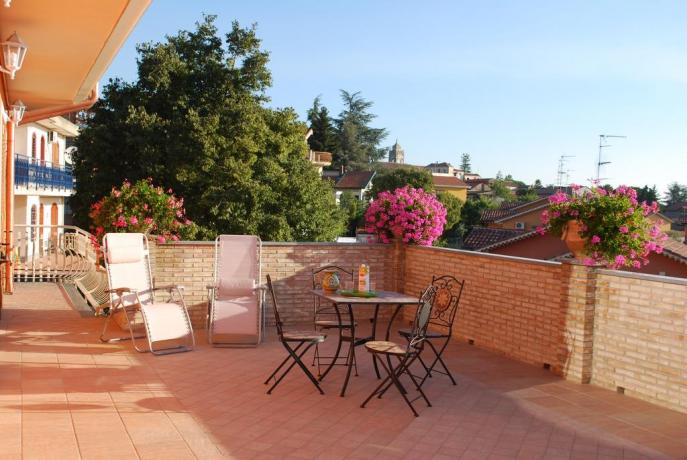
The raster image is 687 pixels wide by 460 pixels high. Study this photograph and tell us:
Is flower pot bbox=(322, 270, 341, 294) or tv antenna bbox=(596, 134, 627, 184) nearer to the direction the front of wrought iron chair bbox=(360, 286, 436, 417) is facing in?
the flower pot

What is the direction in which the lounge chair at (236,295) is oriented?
toward the camera

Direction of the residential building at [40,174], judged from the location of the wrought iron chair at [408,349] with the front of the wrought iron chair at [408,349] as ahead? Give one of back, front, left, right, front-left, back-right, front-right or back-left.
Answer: front

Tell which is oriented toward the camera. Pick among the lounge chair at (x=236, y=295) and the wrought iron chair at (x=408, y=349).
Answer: the lounge chair

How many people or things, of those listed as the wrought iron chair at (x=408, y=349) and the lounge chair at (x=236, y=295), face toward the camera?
1

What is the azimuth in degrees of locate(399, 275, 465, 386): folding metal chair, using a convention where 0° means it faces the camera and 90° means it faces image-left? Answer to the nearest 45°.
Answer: approximately 45°

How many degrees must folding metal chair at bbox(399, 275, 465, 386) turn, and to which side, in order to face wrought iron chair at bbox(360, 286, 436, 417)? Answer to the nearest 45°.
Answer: approximately 45° to its left

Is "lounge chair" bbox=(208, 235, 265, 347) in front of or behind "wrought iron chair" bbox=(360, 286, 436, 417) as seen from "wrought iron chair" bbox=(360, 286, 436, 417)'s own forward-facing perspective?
in front

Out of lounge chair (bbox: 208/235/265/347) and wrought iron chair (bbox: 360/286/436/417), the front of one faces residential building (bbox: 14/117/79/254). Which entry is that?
the wrought iron chair

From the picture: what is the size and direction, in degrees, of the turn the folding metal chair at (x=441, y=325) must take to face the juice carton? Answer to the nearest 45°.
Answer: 0° — it already faces it

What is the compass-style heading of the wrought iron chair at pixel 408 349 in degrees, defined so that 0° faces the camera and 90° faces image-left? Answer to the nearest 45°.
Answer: approximately 135°

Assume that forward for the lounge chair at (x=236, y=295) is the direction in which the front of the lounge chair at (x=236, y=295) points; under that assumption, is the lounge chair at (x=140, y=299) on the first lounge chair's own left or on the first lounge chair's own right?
on the first lounge chair's own right
